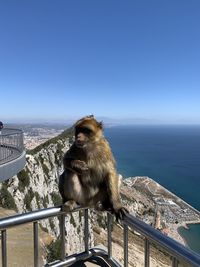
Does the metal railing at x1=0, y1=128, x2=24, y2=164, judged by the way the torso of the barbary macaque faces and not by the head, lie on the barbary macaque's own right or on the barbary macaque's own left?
on the barbary macaque's own right

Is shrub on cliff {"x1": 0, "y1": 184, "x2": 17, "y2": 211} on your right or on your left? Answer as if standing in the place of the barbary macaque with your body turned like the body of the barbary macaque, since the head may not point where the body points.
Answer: on your right
